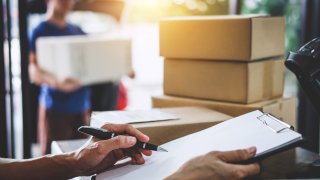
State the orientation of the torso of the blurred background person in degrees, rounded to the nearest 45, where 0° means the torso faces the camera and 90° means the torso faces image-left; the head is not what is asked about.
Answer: approximately 315°

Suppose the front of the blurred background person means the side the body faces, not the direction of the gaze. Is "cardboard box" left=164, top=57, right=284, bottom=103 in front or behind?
in front

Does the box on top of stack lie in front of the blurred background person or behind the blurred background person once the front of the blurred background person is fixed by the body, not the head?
in front
